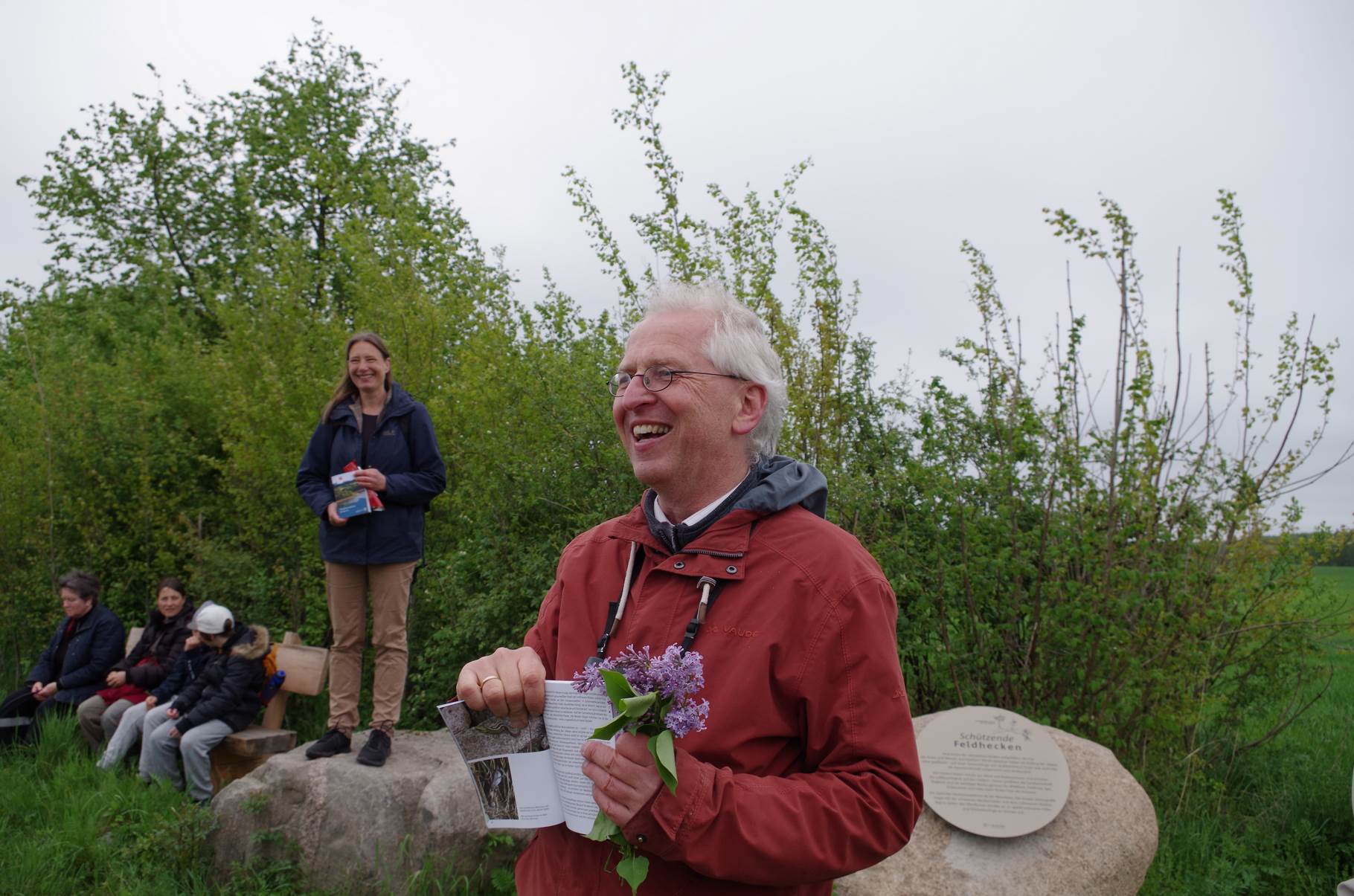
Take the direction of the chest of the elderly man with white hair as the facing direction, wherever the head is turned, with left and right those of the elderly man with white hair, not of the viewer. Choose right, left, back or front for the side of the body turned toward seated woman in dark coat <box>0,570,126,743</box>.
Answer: right

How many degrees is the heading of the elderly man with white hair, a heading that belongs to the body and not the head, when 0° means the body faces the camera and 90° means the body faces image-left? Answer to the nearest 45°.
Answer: approximately 45°

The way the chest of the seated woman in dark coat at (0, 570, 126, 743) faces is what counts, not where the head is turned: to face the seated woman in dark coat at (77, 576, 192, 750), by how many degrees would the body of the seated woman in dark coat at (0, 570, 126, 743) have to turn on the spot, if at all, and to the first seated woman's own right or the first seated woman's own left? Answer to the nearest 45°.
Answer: approximately 90° to the first seated woman's own left

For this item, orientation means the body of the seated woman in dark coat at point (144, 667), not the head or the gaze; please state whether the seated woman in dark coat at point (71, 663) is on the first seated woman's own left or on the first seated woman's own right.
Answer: on the first seated woman's own right

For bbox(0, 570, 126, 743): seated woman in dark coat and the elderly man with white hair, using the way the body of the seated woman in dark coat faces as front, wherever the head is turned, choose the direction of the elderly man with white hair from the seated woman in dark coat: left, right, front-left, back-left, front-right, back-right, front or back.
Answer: front-left

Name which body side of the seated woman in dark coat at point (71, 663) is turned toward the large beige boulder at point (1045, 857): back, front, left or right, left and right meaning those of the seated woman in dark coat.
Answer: left

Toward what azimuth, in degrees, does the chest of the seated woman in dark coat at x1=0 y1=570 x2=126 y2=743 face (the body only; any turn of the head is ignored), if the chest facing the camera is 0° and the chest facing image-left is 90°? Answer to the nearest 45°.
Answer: approximately 45°

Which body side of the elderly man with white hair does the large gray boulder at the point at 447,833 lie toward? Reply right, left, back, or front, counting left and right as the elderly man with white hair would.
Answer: right
